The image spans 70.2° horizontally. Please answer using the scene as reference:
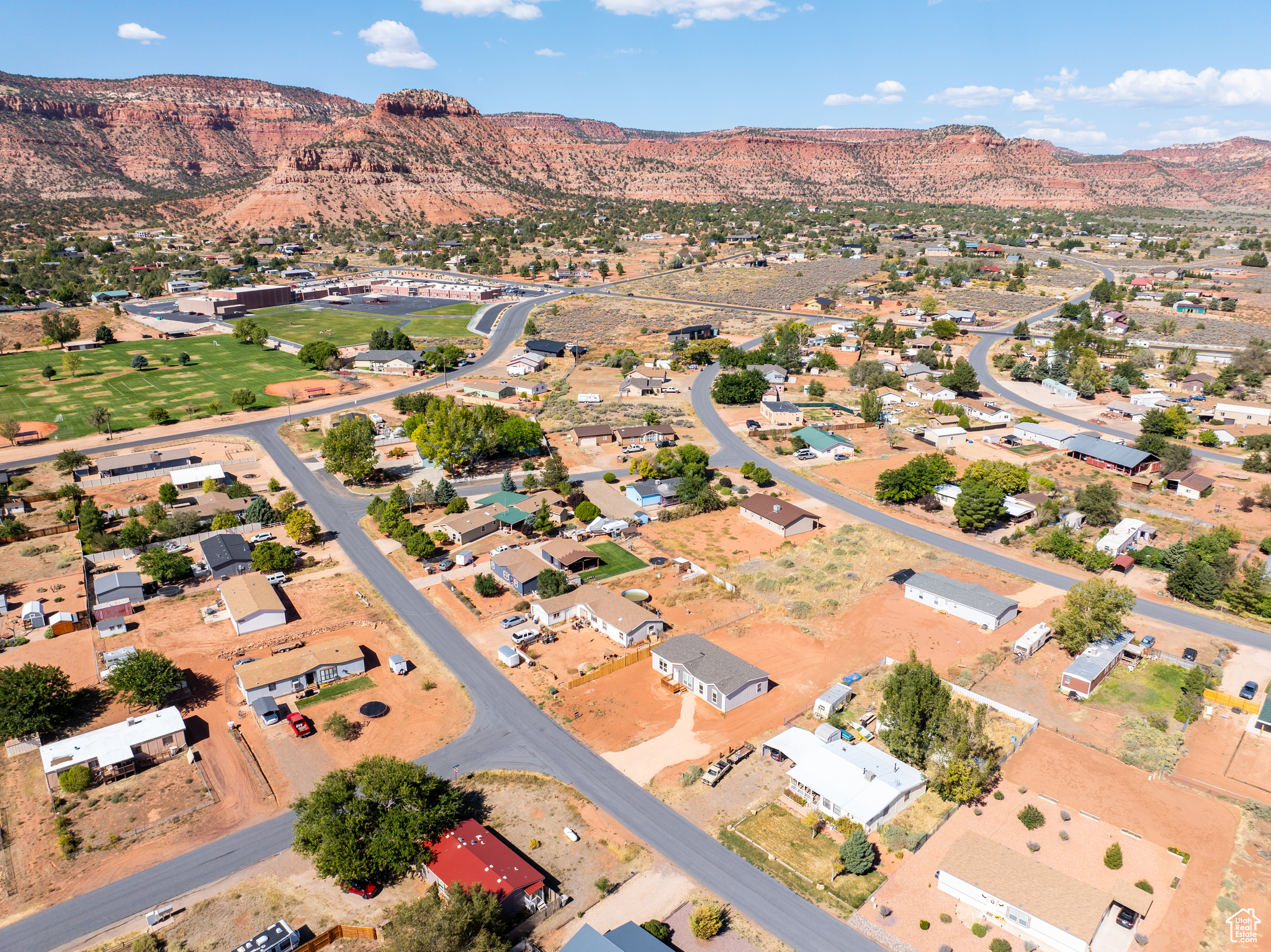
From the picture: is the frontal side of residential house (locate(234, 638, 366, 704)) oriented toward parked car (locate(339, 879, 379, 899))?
yes

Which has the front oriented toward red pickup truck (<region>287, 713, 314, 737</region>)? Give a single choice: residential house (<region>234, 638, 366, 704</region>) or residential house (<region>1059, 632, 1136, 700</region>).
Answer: residential house (<region>234, 638, 366, 704</region>)

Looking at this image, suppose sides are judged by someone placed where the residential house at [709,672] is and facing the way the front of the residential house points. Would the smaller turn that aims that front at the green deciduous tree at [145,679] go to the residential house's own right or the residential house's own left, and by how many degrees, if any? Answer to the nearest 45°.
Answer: approximately 45° to the residential house's own right

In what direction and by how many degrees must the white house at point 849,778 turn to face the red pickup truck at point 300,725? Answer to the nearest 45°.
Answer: approximately 45° to its right

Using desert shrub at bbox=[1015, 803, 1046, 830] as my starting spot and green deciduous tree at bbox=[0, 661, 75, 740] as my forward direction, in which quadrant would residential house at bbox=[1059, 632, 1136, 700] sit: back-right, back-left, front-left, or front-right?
back-right

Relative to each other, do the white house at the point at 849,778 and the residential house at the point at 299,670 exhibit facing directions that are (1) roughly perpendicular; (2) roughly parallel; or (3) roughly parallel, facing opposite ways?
roughly perpendicular

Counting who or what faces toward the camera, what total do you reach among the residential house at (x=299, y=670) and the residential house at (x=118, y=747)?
2
